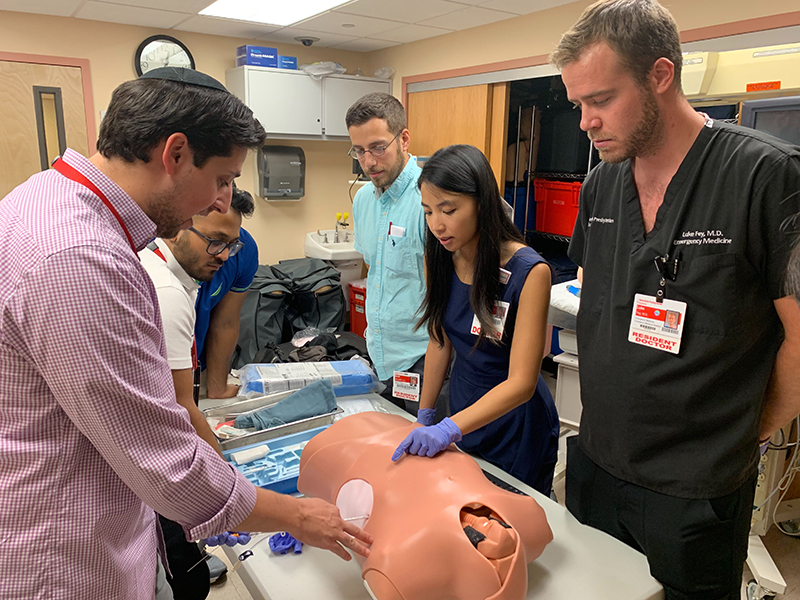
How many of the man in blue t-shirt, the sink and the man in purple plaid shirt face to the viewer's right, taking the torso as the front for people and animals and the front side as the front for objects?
2

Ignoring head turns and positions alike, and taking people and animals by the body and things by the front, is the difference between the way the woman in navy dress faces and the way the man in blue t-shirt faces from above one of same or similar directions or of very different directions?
very different directions

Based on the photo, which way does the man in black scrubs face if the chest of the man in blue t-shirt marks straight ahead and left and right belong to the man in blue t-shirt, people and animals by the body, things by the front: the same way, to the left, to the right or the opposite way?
the opposite way

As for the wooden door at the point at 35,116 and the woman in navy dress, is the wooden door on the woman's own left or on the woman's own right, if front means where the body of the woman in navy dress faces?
on the woman's own right

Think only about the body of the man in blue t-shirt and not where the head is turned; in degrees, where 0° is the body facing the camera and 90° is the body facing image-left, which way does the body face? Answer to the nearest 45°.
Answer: approximately 270°

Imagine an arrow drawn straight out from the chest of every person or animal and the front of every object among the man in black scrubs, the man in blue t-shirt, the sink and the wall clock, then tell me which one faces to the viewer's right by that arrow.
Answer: the man in blue t-shirt

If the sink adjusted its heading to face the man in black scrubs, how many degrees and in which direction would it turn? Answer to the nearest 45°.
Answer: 0° — it already faces them

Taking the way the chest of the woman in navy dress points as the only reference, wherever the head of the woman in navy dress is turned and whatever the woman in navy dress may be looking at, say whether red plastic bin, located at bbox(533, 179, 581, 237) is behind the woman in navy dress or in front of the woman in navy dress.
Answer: behind

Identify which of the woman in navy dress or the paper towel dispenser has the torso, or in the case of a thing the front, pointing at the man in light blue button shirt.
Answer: the paper towel dispenser

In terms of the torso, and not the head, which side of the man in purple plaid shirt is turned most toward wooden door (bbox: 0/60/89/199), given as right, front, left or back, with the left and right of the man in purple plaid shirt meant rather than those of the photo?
left

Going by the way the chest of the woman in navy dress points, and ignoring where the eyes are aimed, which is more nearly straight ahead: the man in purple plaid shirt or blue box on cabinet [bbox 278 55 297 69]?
the man in purple plaid shirt

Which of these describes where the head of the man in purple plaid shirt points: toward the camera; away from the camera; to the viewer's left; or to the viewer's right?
to the viewer's right

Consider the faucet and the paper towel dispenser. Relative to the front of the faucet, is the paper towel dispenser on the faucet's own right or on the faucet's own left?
on the faucet's own right
